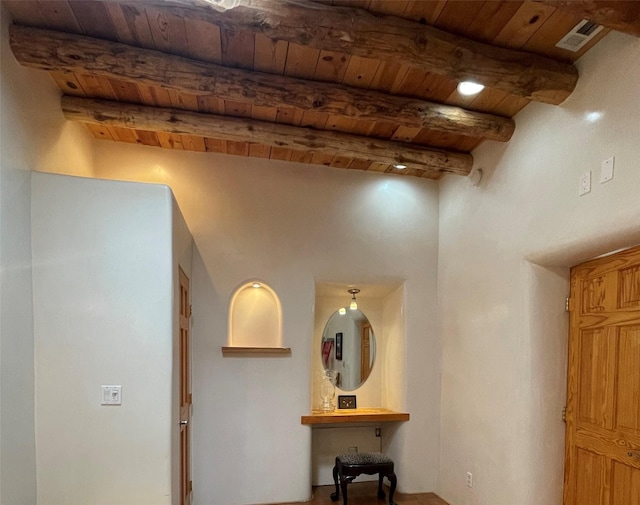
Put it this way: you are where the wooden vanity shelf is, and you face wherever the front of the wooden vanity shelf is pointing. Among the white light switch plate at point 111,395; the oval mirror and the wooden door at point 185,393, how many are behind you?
1

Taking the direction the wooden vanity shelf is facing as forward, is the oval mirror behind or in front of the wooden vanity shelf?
behind

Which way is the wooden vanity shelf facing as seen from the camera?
toward the camera

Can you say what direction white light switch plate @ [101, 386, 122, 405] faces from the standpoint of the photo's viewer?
facing the viewer
